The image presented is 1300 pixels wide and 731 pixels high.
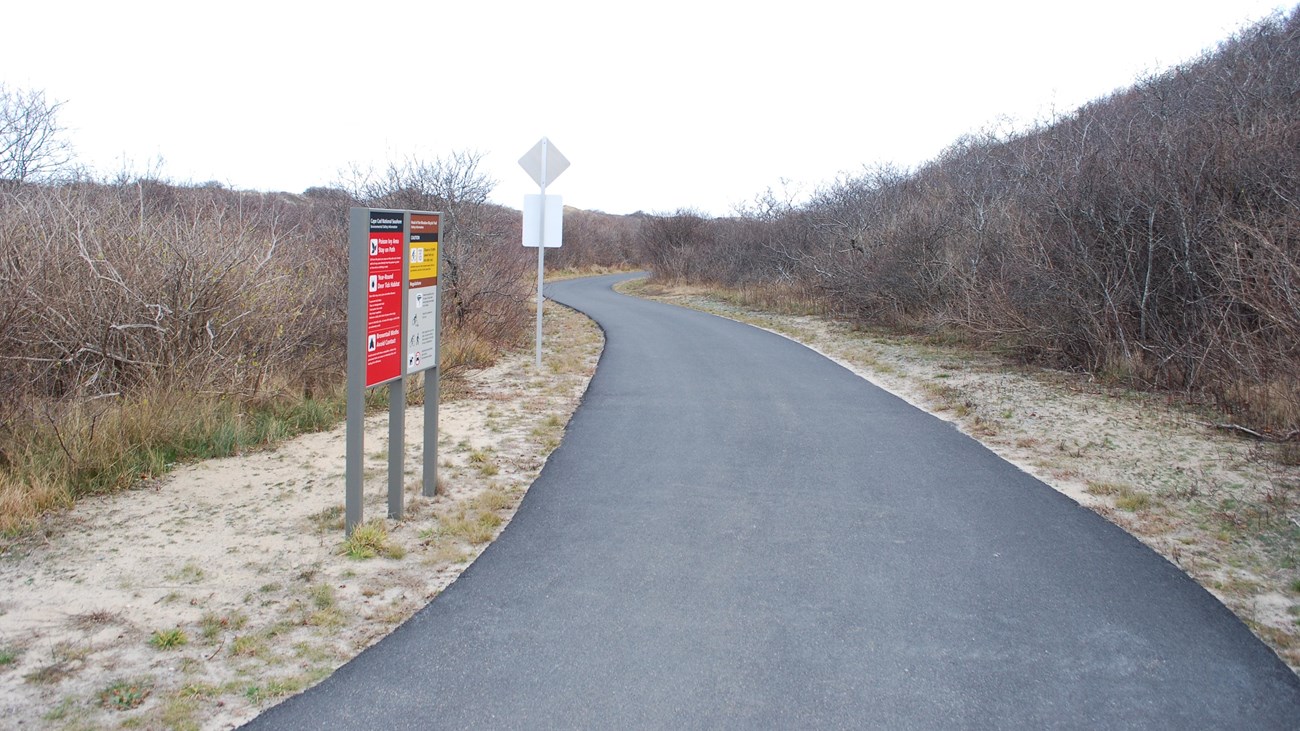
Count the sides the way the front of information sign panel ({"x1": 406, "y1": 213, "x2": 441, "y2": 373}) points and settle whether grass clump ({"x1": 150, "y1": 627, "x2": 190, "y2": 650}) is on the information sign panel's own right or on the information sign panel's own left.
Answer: on the information sign panel's own right

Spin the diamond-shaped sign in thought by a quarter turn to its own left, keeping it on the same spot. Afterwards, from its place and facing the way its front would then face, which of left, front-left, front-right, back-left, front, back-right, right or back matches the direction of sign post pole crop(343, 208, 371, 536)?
left

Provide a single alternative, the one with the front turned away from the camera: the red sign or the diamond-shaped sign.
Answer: the diamond-shaped sign

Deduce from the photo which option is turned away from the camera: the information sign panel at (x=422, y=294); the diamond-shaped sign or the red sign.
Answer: the diamond-shaped sign

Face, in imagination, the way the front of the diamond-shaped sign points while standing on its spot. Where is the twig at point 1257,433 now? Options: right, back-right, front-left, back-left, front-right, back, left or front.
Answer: back-right

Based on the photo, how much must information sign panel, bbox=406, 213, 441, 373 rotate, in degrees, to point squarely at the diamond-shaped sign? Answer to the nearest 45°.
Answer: approximately 135° to its left

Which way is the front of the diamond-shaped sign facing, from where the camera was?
facing away from the viewer

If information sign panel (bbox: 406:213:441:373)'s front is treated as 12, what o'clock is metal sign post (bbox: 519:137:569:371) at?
The metal sign post is roughly at 8 o'clock from the information sign panel.

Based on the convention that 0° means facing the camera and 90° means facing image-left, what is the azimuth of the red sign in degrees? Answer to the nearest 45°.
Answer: approximately 315°

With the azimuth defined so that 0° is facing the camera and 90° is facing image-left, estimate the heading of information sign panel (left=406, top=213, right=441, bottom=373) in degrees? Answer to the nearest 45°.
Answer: approximately 315°

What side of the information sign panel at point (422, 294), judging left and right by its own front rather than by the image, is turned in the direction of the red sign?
right

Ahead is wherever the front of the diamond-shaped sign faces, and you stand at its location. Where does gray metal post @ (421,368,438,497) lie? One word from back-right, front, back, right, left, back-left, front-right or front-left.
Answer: back

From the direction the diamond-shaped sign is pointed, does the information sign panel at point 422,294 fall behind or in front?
behind

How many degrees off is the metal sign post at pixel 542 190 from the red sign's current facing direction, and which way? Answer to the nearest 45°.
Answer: approximately 135° to its left

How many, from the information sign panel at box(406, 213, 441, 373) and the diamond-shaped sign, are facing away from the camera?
1

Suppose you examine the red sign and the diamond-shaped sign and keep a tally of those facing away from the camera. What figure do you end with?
1
